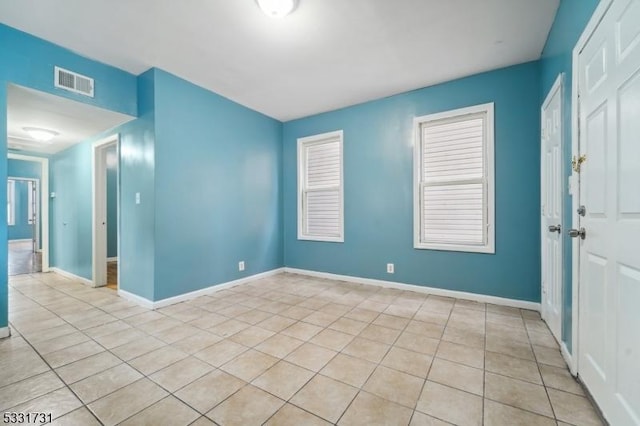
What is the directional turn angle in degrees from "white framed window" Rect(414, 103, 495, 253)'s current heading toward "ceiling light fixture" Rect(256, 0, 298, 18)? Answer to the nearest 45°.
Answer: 0° — it already faces it

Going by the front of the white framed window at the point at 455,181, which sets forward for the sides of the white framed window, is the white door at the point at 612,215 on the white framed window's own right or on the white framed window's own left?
on the white framed window's own left

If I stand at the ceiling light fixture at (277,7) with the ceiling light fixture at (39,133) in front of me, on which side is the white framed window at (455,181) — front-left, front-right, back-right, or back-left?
back-right

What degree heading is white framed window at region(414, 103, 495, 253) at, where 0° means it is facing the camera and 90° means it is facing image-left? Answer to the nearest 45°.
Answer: approximately 45°

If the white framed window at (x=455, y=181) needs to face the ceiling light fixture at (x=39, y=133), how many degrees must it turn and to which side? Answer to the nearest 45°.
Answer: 0° — it already faces it
